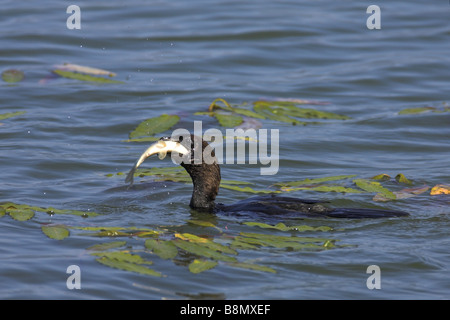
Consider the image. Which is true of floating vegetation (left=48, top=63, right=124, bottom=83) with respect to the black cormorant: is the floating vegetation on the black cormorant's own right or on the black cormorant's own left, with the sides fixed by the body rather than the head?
on the black cormorant's own right

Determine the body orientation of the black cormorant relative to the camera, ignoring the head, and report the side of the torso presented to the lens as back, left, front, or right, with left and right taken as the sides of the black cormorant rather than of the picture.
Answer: left

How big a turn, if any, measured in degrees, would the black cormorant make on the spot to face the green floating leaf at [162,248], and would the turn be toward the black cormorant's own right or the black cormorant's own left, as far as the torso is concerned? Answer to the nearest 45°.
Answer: approximately 90° to the black cormorant's own left

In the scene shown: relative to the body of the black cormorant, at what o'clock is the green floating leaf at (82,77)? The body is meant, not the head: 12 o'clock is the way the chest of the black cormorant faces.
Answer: The green floating leaf is roughly at 2 o'clock from the black cormorant.

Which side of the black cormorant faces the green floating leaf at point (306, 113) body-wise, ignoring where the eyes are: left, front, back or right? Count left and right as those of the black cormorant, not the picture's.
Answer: right

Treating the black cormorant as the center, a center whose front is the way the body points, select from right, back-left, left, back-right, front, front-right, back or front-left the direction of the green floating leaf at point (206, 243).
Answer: left

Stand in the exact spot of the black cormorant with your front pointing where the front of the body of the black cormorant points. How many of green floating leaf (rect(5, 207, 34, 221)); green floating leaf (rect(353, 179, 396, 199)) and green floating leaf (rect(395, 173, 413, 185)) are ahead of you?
1

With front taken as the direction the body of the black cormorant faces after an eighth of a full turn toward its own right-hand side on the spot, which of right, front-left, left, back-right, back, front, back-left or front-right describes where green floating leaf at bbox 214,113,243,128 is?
front-right

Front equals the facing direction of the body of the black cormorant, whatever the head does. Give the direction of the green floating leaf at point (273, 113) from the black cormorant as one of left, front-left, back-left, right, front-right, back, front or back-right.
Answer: right
